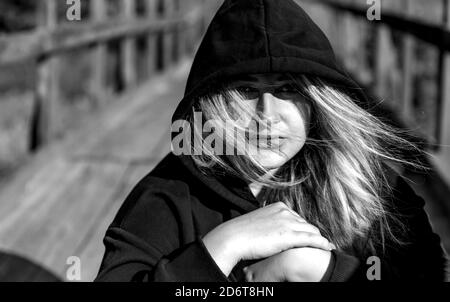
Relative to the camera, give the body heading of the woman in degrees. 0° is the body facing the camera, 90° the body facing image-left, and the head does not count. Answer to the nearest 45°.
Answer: approximately 0°

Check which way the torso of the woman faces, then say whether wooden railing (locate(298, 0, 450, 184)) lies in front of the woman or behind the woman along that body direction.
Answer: behind

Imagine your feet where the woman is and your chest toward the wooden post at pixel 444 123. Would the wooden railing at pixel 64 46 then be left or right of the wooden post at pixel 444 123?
left

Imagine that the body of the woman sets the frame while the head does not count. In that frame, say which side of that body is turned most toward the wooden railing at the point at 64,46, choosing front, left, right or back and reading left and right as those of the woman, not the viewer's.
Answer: back

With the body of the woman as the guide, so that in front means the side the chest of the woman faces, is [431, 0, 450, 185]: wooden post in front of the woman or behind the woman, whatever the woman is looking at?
behind
